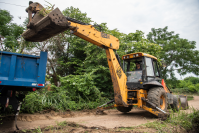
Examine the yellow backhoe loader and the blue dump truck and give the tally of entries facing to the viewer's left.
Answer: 1

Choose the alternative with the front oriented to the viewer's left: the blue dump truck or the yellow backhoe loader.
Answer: the blue dump truck

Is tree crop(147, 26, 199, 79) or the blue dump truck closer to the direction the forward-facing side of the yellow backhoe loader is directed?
the tree

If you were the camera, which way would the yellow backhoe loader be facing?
facing away from the viewer and to the right of the viewer

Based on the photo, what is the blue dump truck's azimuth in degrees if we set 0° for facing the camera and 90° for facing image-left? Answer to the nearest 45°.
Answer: approximately 90°

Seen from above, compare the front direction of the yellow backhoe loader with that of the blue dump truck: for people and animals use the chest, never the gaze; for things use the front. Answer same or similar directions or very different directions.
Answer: very different directions

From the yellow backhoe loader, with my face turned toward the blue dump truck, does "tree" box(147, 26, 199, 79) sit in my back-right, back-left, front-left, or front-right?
back-right

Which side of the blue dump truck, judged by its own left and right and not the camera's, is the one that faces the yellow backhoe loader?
back

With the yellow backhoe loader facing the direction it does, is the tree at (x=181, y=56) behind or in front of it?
in front
